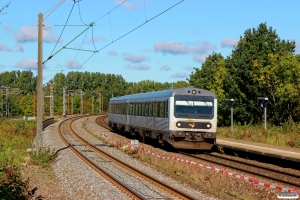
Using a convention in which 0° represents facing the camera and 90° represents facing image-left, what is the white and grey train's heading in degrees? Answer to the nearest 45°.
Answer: approximately 315°

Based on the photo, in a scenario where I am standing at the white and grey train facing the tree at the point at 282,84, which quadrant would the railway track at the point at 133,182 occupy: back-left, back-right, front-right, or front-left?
back-right

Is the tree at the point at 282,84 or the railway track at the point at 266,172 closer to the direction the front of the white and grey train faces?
the railway track

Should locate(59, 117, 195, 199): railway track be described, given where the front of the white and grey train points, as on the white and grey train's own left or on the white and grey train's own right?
on the white and grey train's own right

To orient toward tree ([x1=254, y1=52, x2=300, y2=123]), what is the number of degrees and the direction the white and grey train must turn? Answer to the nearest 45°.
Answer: approximately 90° to its left

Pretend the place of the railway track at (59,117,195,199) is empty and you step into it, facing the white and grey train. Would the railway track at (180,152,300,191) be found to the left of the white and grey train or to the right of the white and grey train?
right

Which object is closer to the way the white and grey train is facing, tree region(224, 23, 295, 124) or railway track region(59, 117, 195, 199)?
the railway track

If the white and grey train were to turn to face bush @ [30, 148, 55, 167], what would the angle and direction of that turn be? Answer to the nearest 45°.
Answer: approximately 90° to its right

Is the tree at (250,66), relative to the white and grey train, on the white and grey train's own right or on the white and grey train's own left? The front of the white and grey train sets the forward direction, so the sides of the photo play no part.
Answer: on the white and grey train's own left

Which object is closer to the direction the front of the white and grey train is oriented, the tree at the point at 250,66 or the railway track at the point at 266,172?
the railway track

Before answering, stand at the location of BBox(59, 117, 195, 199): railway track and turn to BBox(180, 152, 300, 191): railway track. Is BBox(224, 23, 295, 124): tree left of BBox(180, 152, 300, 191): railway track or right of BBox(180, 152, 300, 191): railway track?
left
